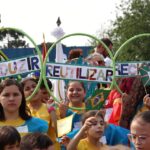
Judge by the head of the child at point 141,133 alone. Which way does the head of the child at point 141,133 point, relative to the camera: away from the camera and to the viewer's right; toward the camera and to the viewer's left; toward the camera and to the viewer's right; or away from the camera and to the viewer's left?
toward the camera and to the viewer's left

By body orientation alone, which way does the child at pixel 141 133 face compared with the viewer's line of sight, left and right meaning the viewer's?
facing the viewer and to the left of the viewer

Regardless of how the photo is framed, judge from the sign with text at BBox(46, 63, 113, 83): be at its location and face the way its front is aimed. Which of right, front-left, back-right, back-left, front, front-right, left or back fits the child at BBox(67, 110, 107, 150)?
front

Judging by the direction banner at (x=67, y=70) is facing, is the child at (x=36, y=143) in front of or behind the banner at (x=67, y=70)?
in front

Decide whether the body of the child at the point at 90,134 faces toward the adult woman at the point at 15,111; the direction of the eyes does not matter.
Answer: no

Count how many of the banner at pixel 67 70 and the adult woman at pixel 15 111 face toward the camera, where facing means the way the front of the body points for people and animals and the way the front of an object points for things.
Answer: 2

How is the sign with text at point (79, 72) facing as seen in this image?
toward the camera

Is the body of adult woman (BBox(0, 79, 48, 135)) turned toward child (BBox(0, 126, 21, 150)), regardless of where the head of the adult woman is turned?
yes

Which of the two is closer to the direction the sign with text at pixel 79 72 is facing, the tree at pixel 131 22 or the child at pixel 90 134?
the child

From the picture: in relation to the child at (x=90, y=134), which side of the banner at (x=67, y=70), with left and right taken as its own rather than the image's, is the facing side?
front

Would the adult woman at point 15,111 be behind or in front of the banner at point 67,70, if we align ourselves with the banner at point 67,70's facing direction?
in front

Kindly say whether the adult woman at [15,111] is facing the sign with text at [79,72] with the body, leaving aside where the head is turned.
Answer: no

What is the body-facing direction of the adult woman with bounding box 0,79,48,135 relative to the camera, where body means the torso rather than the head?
toward the camera

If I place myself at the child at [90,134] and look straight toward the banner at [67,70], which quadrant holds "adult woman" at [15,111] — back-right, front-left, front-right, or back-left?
front-left

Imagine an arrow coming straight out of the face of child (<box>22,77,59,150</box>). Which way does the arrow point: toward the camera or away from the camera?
toward the camera

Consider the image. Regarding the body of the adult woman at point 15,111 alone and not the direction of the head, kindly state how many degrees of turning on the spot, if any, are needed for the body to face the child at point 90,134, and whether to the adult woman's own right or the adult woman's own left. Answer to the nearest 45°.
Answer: approximately 45° to the adult woman's own left

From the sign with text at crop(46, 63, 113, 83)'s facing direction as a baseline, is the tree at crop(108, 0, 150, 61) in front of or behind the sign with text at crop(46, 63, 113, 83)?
behind
